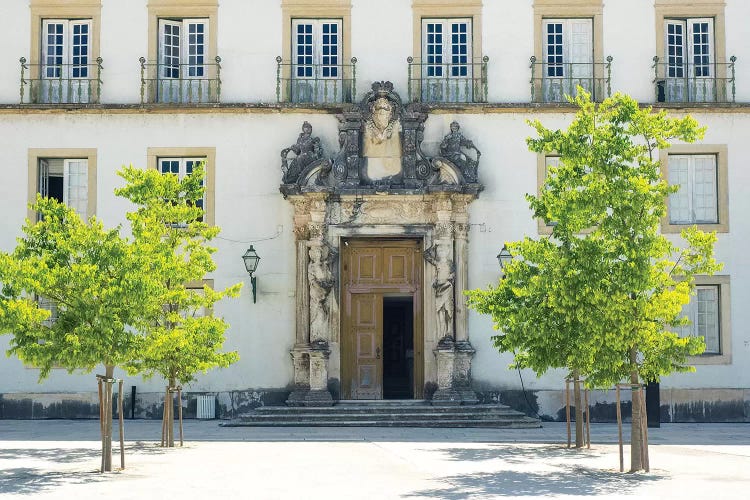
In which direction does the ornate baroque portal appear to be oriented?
toward the camera

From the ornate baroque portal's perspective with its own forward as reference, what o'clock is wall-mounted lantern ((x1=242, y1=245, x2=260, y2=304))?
The wall-mounted lantern is roughly at 3 o'clock from the ornate baroque portal.

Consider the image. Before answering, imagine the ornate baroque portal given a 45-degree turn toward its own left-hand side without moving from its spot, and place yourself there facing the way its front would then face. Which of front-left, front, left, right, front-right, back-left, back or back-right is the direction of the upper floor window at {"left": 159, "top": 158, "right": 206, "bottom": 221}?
back-right

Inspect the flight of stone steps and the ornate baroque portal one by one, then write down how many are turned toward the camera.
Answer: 2

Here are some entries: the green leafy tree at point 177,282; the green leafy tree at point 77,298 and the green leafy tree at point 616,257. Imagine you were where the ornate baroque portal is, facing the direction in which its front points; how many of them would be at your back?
0

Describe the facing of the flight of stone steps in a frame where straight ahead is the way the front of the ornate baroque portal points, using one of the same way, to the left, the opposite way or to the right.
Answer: the same way

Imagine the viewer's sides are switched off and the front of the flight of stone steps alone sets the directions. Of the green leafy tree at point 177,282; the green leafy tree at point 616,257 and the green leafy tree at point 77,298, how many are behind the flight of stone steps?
0

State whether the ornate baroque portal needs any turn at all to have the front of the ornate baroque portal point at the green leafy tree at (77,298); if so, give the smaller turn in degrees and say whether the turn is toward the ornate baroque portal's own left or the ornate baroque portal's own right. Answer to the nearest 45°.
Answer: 0° — it already faces it

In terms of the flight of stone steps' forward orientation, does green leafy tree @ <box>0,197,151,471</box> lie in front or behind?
in front
